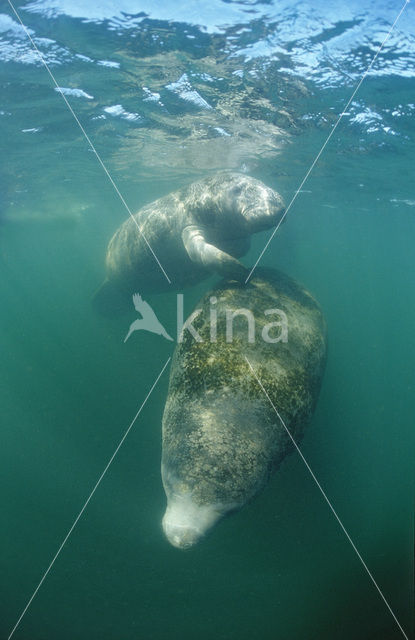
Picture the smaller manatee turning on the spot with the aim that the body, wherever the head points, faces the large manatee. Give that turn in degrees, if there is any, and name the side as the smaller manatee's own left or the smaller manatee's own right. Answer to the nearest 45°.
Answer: approximately 45° to the smaller manatee's own right

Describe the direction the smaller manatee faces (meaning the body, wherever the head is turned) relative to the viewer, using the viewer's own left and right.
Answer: facing the viewer and to the right of the viewer
